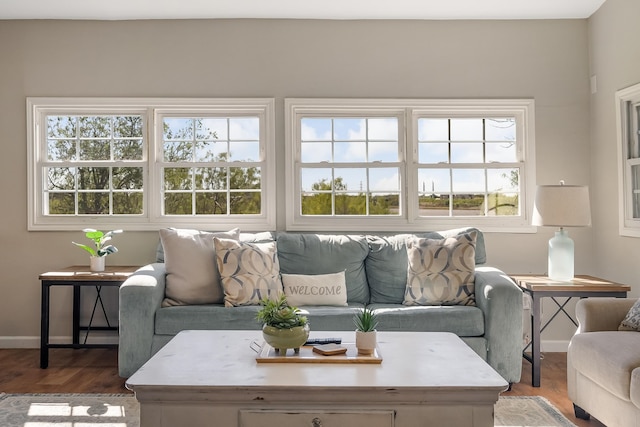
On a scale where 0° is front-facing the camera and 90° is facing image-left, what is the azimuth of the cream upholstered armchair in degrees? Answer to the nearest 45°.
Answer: approximately 45°

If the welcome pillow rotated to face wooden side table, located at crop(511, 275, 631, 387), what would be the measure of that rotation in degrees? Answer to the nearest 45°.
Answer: approximately 90° to its left

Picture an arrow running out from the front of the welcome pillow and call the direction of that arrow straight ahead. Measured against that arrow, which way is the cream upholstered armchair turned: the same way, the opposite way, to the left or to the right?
to the right

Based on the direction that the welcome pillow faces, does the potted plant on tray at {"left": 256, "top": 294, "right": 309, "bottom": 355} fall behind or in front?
in front

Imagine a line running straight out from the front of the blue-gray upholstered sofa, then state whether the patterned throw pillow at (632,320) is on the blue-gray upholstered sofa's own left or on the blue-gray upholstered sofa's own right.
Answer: on the blue-gray upholstered sofa's own left

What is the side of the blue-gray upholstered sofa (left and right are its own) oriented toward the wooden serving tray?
front

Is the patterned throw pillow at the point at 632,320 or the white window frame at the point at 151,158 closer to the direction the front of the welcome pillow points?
the patterned throw pillow

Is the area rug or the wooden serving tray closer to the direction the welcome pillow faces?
the wooden serving tray

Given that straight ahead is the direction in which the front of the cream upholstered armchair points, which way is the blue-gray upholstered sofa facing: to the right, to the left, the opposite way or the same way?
to the left

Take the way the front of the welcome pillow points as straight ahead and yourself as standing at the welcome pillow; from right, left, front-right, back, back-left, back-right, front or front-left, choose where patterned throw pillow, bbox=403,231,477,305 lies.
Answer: left

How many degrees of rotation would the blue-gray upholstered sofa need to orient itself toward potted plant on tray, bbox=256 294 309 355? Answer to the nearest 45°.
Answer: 0° — it already faces it

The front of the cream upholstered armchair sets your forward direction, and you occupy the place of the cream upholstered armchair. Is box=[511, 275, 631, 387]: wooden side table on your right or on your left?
on your right

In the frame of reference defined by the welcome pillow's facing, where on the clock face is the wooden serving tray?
The wooden serving tray is roughly at 12 o'clock from the welcome pillow.
